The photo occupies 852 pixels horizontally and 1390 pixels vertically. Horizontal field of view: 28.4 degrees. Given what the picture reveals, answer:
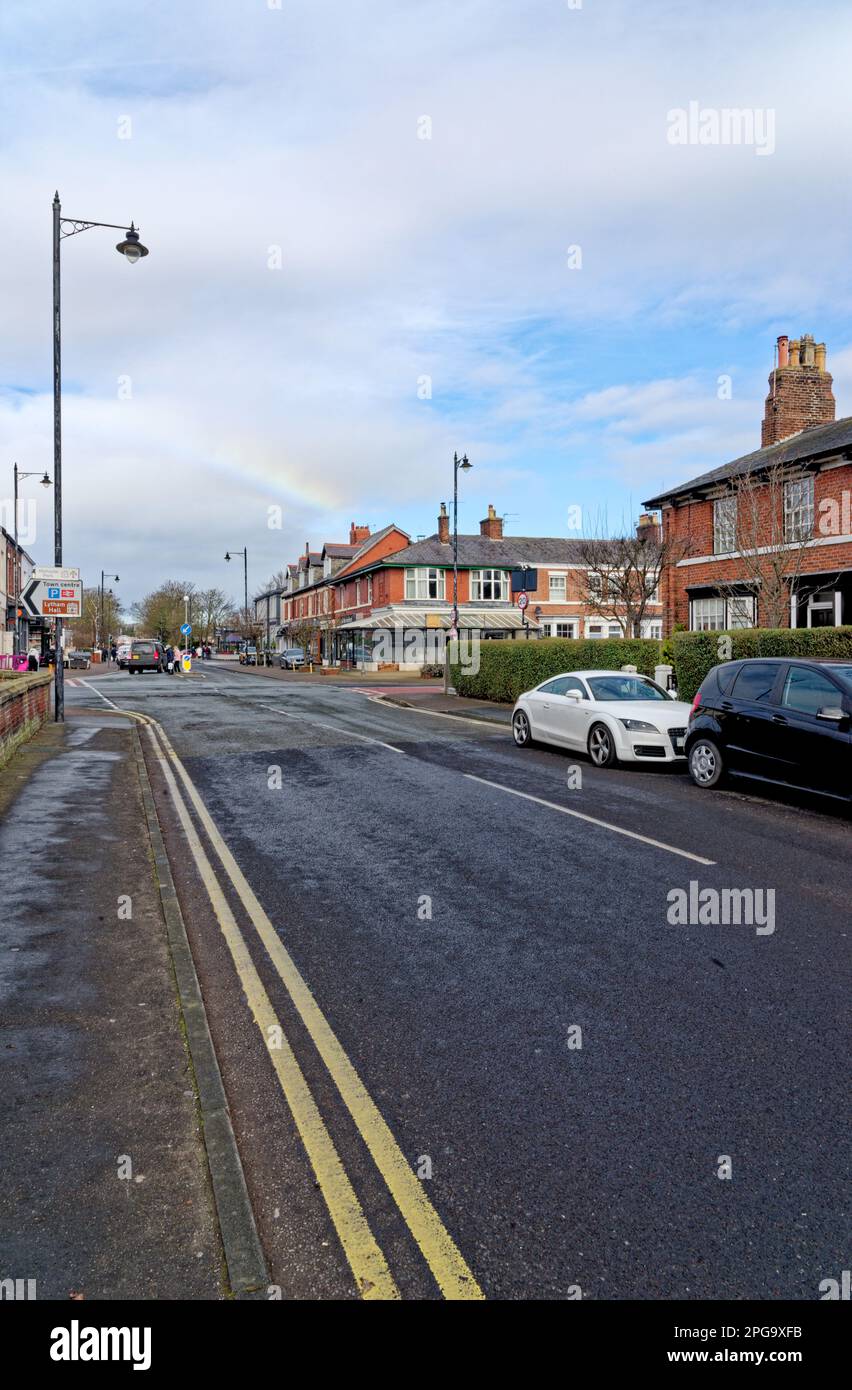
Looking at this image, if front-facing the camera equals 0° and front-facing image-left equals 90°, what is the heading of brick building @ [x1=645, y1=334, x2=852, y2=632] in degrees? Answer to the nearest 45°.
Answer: approximately 45°

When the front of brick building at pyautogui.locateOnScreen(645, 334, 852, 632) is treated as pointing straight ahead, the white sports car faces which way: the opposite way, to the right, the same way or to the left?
to the left

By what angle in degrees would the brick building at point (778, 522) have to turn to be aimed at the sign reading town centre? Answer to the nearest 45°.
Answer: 0° — it already faces it

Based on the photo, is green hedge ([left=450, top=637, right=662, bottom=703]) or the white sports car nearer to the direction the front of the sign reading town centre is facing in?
the white sports car

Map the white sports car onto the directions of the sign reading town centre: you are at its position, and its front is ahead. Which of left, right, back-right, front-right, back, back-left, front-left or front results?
front-left

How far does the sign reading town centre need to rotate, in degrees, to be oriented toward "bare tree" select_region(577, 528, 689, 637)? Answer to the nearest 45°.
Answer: approximately 135° to its left

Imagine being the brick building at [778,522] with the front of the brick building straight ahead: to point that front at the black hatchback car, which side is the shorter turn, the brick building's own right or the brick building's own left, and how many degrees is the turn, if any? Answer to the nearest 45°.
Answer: approximately 45° to the brick building's own left

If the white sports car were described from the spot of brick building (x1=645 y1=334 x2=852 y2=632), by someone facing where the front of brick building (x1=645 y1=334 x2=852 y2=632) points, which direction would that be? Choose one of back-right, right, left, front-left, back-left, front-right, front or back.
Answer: front-left

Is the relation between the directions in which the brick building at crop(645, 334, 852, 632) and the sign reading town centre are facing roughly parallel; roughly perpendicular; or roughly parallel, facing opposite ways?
roughly perpendicular

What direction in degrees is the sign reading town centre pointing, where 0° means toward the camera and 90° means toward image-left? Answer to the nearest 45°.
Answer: approximately 0°

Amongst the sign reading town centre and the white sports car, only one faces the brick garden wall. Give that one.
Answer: the sign reading town centre
